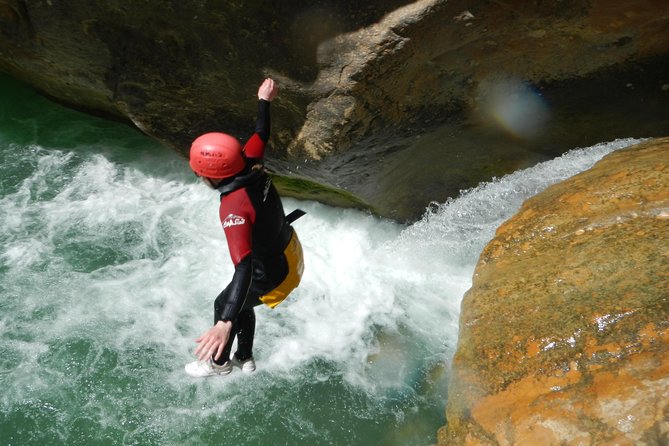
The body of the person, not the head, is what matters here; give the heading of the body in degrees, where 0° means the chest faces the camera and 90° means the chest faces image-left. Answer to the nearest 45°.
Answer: approximately 90°

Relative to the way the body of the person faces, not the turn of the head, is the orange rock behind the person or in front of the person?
behind
